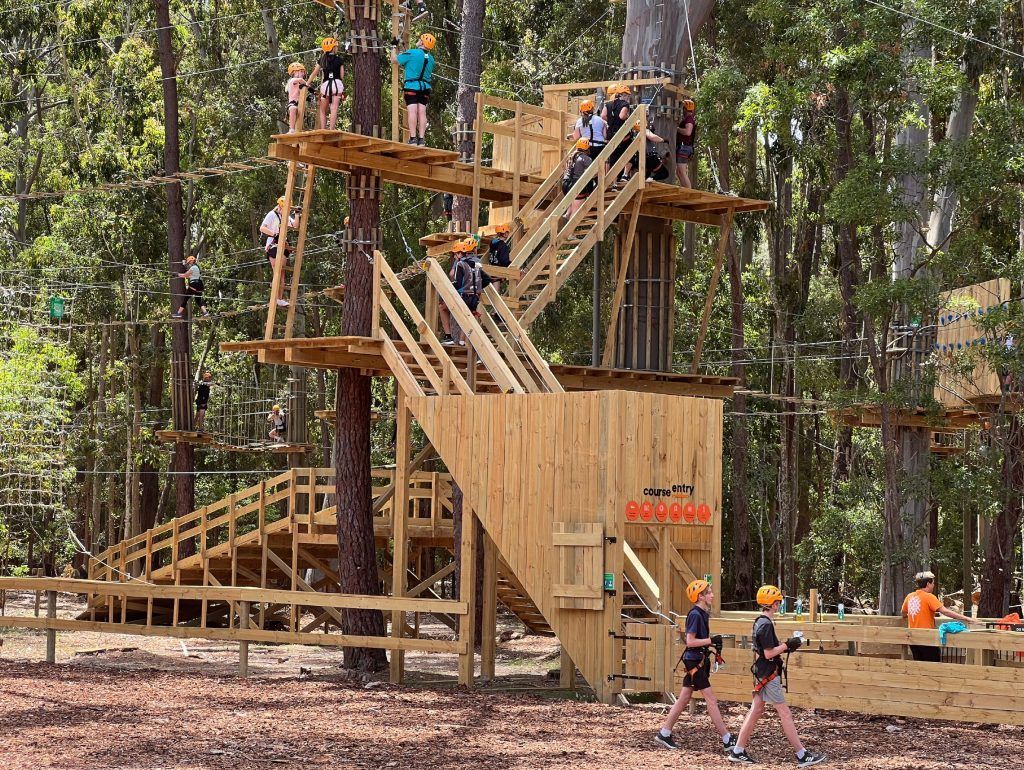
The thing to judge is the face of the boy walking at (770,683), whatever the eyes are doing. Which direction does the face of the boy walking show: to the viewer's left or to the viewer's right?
to the viewer's right

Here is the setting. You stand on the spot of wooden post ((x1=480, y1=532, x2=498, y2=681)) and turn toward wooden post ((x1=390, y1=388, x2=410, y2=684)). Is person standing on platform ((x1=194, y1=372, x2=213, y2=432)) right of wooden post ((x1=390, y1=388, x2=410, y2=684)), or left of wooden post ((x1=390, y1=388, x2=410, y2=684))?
right

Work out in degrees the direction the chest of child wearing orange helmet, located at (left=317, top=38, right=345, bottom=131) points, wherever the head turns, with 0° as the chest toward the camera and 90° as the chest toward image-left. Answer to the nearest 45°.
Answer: approximately 180°
